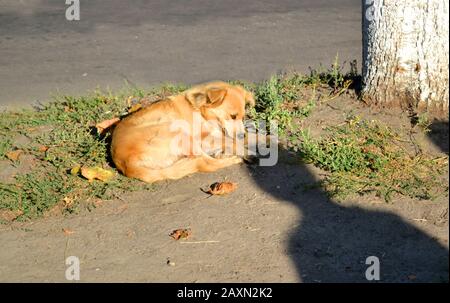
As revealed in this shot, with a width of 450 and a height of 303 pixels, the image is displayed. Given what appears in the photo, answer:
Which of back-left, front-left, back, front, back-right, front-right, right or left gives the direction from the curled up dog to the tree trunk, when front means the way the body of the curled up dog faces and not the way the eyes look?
front

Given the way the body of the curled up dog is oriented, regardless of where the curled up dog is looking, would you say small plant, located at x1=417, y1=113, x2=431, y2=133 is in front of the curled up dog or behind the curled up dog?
in front

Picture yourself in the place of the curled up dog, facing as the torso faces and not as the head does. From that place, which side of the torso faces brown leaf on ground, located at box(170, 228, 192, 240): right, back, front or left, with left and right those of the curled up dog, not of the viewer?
right

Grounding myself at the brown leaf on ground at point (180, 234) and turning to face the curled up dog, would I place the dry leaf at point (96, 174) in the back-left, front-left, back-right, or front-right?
front-left

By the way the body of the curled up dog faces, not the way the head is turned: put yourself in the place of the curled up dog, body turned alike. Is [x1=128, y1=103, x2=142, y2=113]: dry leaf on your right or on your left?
on your left

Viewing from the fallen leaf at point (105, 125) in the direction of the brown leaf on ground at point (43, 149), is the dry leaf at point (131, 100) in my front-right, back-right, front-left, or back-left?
back-right

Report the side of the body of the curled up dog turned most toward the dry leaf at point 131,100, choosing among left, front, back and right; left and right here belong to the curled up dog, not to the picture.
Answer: left

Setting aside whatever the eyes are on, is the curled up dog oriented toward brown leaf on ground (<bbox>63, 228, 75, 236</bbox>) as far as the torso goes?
no

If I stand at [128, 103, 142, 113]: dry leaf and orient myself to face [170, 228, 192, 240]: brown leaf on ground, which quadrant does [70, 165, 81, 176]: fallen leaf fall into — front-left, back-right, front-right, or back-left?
front-right

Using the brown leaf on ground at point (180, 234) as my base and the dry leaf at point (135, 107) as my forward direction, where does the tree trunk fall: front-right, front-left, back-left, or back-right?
front-right

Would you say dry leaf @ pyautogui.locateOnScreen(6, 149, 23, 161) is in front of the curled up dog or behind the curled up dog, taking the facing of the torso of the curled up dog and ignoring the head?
behind

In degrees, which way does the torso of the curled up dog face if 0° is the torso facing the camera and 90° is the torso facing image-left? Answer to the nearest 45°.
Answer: approximately 270°

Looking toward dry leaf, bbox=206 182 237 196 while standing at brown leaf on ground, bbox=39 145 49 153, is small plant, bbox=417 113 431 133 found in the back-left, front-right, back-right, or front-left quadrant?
front-left
